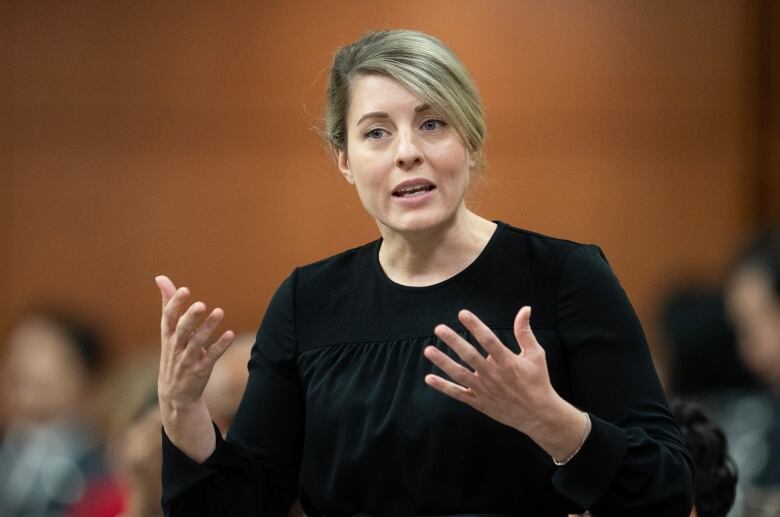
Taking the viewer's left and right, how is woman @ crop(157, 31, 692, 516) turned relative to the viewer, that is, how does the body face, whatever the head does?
facing the viewer

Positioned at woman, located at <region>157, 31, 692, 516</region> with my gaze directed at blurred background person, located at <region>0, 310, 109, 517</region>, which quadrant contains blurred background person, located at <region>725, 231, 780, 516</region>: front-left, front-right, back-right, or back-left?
front-right

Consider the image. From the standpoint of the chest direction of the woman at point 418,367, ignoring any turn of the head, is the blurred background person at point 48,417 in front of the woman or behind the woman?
behind

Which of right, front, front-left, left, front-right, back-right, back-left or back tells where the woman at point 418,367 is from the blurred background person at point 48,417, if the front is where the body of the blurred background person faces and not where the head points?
front-left

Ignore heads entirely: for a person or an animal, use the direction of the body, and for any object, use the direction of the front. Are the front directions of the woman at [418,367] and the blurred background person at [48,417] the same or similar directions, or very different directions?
same or similar directions

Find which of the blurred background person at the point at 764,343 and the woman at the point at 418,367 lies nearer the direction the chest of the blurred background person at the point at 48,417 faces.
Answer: the woman

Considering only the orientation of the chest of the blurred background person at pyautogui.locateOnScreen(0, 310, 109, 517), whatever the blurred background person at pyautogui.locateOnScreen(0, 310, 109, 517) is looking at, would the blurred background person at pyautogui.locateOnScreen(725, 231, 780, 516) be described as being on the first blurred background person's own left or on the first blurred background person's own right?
on the first blurred background person's own left
